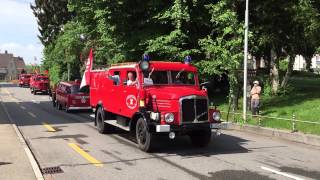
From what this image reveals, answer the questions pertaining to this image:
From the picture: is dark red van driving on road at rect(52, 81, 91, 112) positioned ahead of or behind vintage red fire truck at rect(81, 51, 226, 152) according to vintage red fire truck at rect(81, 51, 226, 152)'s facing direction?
behind

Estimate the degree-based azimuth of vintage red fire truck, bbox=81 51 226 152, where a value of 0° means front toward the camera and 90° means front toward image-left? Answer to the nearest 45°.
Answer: approximately 315°

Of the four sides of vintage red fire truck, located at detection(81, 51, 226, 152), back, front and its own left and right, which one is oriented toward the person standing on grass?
left

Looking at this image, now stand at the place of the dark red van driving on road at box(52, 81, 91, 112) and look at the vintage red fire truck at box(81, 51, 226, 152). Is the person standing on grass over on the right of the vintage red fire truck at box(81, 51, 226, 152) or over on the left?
left

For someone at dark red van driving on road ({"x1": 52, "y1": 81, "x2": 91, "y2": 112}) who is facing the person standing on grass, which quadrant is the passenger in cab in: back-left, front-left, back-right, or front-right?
front-right

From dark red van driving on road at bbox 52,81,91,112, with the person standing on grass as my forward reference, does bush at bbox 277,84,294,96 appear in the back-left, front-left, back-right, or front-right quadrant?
front-left
